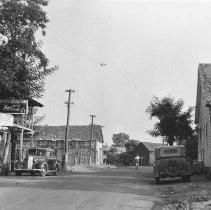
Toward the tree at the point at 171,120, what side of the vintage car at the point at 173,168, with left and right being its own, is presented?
front

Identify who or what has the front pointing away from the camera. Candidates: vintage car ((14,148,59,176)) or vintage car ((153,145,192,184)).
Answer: vintage car ((153,145,192,184))

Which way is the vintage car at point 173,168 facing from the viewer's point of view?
away from the camera

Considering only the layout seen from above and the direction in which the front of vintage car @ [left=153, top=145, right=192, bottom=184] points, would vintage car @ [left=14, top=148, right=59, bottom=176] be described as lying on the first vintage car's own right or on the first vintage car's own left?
on the first vintage car's own left

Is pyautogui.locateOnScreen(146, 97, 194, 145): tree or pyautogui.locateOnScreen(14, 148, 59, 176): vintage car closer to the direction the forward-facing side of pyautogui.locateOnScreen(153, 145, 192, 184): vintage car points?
the tree

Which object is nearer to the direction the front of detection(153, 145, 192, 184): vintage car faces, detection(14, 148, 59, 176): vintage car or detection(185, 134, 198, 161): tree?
the tree

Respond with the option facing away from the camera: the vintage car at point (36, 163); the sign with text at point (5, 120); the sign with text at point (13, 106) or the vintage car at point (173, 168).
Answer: the vintage car at point (173, 168)

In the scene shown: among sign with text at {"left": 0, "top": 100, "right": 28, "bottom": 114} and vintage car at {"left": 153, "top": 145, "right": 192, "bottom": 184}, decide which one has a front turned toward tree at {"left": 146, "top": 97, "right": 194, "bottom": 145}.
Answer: the vintage car

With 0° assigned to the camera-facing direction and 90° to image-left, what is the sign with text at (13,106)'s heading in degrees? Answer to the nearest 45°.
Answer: approximately 0°

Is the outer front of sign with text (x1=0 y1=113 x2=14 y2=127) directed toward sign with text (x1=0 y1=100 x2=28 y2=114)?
no

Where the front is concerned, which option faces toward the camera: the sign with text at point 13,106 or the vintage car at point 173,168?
the sign with text

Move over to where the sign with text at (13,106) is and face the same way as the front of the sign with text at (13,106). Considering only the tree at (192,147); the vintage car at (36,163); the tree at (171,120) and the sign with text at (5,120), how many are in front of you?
1

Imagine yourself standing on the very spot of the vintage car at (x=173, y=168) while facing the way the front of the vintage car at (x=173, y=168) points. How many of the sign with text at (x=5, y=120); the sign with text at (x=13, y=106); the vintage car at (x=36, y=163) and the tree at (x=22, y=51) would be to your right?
0

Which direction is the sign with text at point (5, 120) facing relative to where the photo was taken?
toward the camera
